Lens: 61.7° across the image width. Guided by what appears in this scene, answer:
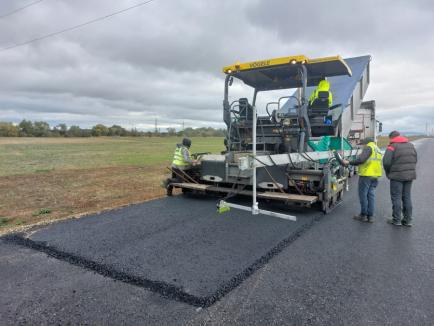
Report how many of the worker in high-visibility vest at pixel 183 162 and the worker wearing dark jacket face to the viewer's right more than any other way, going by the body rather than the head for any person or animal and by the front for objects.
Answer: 1

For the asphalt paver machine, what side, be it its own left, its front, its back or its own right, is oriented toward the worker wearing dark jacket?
right

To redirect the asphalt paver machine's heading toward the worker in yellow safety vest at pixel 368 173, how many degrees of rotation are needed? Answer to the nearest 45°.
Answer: approximately 90° to its right

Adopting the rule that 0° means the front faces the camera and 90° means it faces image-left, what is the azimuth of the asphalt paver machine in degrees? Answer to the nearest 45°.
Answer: approximately 225°

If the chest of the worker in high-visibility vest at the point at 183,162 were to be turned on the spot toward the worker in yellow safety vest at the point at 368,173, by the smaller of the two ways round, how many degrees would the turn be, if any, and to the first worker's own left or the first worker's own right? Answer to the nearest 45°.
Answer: approximately 45° to the first worker's own right

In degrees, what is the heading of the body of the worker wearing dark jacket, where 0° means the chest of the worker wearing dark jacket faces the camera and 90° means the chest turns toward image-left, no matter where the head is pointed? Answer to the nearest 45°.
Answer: approximately 135°

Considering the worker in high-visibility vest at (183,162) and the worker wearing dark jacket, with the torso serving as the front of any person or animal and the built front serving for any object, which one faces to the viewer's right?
the worker in high-visibility vest

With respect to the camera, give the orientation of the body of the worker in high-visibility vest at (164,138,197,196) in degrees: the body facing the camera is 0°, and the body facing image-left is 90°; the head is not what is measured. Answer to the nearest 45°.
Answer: approximately 270°
